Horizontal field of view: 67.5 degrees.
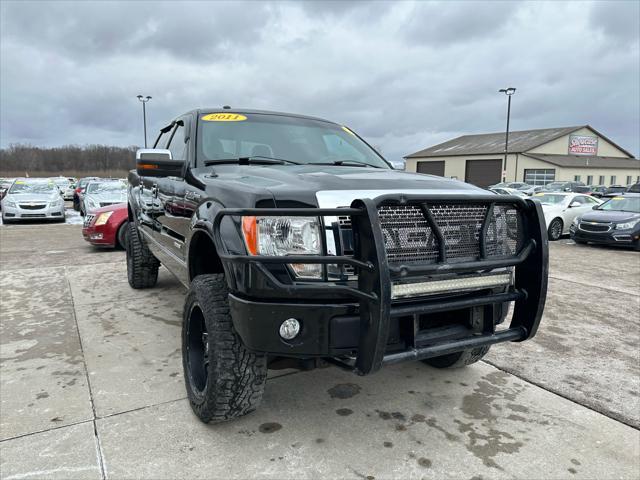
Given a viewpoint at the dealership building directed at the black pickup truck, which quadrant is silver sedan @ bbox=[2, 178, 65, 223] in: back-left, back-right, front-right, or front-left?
front-right

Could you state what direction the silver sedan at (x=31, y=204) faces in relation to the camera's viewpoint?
facing the viewer

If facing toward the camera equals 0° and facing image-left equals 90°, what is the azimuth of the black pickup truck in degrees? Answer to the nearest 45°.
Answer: approximately 315°

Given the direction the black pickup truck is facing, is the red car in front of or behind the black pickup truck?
behind

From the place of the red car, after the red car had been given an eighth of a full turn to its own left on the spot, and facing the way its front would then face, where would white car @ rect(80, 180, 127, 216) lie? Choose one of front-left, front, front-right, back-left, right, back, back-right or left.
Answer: back

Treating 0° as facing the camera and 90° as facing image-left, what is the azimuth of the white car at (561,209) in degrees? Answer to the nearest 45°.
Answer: approximately 45°

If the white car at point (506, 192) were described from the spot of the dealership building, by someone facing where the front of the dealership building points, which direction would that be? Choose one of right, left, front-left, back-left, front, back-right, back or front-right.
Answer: front-right

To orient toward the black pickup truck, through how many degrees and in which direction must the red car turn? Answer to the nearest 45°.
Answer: approximately 45° to its left

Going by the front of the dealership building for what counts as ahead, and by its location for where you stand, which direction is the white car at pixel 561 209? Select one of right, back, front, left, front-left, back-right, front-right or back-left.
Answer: front-right

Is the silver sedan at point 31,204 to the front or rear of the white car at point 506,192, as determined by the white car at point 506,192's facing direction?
to the front

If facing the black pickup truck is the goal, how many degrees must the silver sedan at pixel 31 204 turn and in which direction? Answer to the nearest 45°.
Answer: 0° — it already faces it

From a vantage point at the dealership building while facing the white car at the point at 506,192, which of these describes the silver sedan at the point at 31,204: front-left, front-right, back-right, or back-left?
front-right

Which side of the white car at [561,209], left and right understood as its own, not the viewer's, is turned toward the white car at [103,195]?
front

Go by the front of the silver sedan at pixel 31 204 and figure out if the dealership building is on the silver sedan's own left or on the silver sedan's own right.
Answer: on the silver sedan's own left

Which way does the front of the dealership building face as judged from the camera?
facing the viewer and to the right of the viewer

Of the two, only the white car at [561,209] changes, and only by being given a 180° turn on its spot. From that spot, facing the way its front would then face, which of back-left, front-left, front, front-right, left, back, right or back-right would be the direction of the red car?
back

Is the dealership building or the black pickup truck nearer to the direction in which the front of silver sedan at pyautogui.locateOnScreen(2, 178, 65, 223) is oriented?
the black pickup truck

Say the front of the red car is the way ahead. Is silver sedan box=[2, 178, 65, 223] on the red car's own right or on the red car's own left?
on the red car's own right
